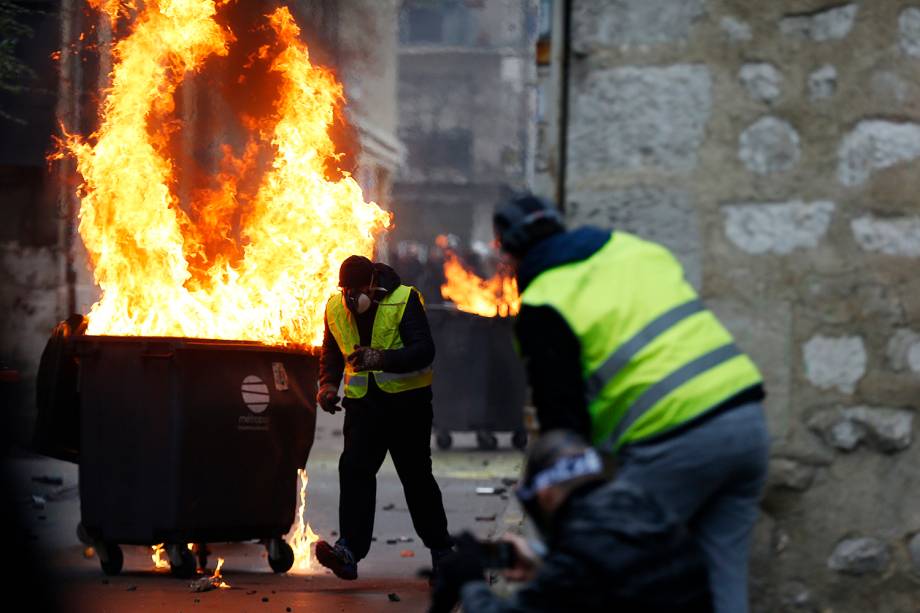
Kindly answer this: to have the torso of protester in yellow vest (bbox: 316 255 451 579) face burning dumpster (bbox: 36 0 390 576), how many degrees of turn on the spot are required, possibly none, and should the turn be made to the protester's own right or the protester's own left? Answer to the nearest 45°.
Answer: approximately 90° to the protester's own right

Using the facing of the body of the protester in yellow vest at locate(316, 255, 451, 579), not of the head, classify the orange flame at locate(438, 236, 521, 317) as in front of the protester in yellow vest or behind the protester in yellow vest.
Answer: behind

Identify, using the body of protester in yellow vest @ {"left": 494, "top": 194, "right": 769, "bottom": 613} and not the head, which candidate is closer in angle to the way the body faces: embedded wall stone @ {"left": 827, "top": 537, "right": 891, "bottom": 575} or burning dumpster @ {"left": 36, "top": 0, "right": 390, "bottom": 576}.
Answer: the burning dumpster

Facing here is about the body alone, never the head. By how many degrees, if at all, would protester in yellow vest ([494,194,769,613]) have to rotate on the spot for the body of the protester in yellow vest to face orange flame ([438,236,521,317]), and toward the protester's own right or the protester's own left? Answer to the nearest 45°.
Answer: approximately 45° to the protester's own right

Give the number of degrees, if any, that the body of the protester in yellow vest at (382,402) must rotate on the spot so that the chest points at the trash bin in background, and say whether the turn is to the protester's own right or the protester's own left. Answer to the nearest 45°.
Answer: approximately 135° to the protester's own right

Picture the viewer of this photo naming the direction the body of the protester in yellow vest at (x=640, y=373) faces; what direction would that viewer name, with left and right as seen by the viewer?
facing away from the viewer and to the left of the viewer
